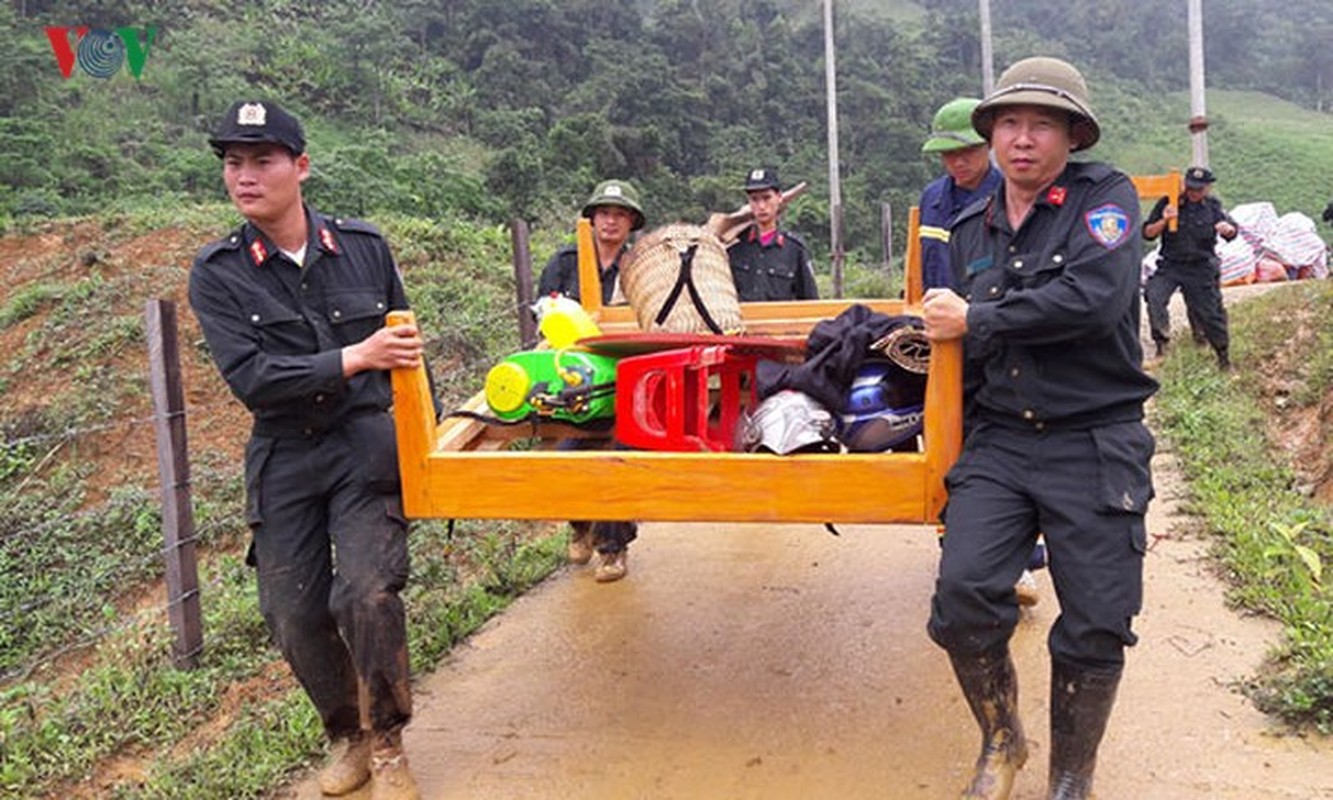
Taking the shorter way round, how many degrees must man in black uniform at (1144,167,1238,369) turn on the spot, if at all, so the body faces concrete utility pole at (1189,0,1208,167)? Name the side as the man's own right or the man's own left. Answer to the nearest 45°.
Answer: approximately 180°

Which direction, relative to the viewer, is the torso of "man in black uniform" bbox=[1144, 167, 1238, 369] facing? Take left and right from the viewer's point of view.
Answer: facing the viewer

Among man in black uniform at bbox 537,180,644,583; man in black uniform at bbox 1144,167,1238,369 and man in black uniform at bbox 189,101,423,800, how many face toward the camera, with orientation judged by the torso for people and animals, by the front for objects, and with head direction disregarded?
3

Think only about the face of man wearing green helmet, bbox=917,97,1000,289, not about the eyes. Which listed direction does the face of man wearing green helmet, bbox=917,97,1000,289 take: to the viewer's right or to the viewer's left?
to the viewer's left

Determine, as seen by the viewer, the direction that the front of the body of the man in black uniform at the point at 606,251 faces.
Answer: toward the camera

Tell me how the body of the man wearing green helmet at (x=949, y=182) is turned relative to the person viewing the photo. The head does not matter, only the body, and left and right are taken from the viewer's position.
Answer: facing the viewer and to the left of the viewer

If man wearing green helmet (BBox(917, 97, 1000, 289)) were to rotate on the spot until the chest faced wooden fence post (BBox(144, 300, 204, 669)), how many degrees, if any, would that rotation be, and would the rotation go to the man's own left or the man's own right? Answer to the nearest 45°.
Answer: approximately 45° to the man's own right

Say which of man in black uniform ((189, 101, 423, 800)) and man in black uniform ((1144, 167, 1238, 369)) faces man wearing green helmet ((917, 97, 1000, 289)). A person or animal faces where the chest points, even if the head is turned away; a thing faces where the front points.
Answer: man in black uniform ((1144, 167, 1238, 369))

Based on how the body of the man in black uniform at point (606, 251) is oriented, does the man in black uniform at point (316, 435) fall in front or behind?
in front

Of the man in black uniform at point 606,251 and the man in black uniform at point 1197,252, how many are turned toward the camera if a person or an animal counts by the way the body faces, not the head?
2

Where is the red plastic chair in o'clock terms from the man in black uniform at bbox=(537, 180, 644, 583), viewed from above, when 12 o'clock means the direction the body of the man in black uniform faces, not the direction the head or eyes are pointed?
The red plastic chair is roughly at 12 o'clock from the man in black uniform.
